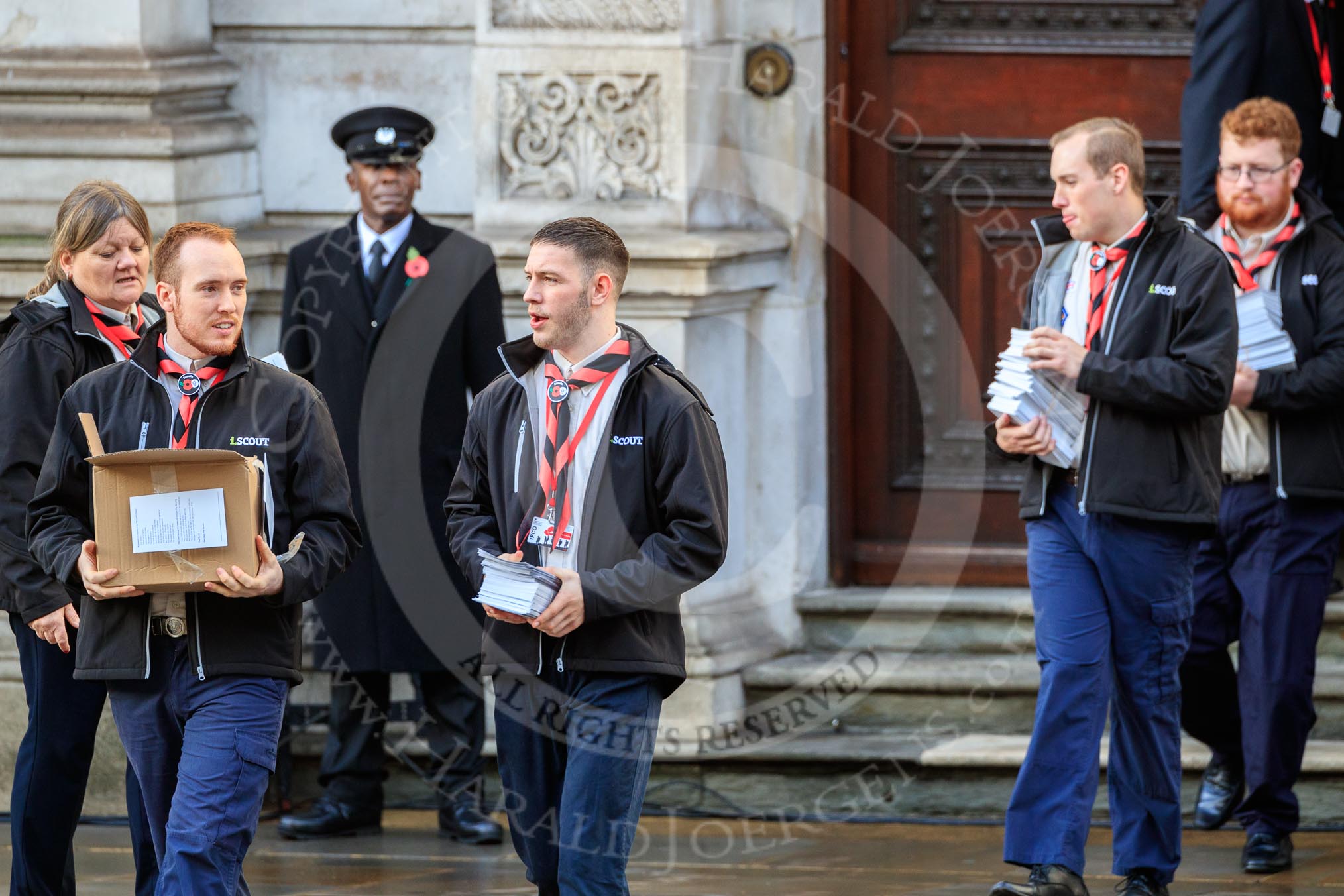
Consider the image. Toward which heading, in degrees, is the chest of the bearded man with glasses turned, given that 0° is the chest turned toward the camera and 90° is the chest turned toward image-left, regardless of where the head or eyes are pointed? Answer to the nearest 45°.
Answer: approximately 45°

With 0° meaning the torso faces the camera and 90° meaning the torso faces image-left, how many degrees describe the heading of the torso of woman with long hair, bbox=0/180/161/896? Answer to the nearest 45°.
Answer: approximately 315°

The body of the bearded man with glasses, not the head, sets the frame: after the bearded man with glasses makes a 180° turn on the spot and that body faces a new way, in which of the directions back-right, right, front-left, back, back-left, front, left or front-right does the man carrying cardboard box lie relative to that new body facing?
back

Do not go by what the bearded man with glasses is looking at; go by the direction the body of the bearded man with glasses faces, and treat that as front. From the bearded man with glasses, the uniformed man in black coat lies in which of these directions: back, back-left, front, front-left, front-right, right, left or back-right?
front-right

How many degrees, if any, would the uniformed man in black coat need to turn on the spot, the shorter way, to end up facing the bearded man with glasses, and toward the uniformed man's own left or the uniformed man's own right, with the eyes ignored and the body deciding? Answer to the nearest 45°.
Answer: approximately 90° to the uniformed man's own left

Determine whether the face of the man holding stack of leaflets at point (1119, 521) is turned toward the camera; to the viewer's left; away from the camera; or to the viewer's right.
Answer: to the viewer's left

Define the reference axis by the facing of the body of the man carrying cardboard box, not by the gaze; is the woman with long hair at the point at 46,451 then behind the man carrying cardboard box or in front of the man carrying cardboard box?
behind

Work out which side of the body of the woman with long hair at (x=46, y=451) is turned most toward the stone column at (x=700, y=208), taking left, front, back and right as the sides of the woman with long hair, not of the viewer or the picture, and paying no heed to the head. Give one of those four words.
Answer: left

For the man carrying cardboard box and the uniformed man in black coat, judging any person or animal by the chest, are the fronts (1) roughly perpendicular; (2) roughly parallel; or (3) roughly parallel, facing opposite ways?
roughly parallel

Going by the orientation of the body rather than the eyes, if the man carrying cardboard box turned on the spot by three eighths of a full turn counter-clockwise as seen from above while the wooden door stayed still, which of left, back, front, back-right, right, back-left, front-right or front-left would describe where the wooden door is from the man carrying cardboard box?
front

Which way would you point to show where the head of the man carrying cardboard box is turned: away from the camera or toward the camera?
toward the camera

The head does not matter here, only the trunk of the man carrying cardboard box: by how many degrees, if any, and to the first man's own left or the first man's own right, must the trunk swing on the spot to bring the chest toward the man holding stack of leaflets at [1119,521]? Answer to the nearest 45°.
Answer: approximately 90° to the first man's own left

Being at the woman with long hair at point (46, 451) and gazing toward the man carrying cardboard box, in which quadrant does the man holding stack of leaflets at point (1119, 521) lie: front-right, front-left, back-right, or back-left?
front-left

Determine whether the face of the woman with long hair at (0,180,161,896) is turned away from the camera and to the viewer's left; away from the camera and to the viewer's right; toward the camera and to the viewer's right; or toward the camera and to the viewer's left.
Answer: toward the camera and to the viewer's right

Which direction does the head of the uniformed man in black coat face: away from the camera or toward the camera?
toward the camera

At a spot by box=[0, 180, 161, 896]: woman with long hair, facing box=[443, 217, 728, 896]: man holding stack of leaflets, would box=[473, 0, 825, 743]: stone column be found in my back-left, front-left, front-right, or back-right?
front-left

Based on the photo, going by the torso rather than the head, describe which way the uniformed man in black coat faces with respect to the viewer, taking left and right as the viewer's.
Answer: facing the viewer

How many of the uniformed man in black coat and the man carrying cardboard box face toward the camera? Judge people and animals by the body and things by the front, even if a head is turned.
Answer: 2

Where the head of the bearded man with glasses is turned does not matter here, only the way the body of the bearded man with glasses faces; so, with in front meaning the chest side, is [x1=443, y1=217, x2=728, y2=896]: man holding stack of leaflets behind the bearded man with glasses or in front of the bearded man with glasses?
in front

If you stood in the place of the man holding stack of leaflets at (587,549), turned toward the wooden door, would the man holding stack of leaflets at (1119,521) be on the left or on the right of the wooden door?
right

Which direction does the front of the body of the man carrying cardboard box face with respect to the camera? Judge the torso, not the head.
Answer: toward the camera

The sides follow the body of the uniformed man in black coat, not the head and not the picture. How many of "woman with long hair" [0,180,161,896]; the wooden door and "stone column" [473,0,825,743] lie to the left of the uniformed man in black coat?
2
